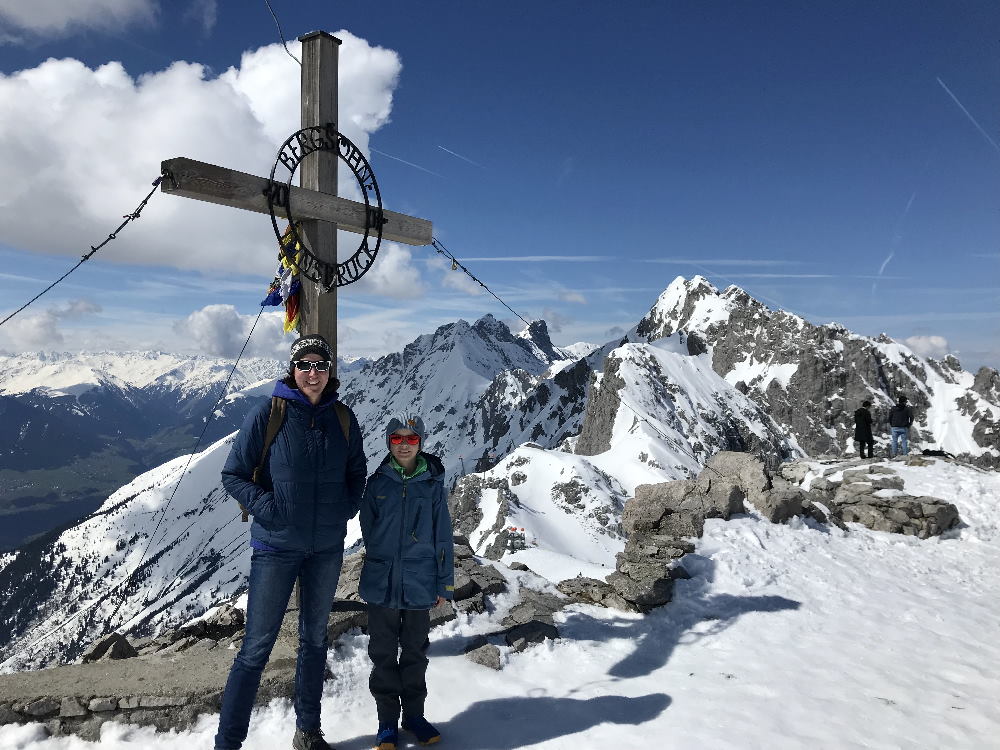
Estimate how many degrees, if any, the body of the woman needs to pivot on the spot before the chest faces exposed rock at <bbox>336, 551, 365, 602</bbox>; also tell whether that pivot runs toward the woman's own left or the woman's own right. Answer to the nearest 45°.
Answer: approximately 180°

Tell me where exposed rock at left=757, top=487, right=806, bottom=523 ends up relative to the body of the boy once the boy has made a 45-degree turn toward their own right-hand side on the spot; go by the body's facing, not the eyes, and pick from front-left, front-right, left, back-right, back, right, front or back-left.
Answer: back

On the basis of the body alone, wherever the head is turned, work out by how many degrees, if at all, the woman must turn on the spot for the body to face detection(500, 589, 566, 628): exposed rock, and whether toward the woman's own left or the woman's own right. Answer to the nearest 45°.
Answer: approximately 135° to the woman's own left

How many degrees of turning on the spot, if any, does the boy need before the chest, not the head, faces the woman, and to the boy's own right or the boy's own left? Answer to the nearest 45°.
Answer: approximately 45° to the boy's own right

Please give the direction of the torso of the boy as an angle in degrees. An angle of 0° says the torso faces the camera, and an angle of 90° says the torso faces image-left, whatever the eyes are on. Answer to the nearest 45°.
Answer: approximately 0°

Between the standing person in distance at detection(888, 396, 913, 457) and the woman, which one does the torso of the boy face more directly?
the woman

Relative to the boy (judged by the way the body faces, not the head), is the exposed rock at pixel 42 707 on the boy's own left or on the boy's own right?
on the boy's own right

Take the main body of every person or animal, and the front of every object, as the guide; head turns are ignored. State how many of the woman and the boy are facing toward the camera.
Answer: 2

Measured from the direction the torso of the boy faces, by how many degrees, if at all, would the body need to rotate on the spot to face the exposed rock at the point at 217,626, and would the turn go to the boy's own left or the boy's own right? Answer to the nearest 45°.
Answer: approximately 135° to the boy's own right

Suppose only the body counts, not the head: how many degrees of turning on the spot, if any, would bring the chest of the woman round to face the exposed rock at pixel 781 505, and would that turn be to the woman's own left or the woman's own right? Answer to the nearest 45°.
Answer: approximately 135° to the woman's own left

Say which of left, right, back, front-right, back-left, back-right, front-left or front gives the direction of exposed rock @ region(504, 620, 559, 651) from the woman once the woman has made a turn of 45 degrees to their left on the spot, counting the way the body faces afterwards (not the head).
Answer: left
